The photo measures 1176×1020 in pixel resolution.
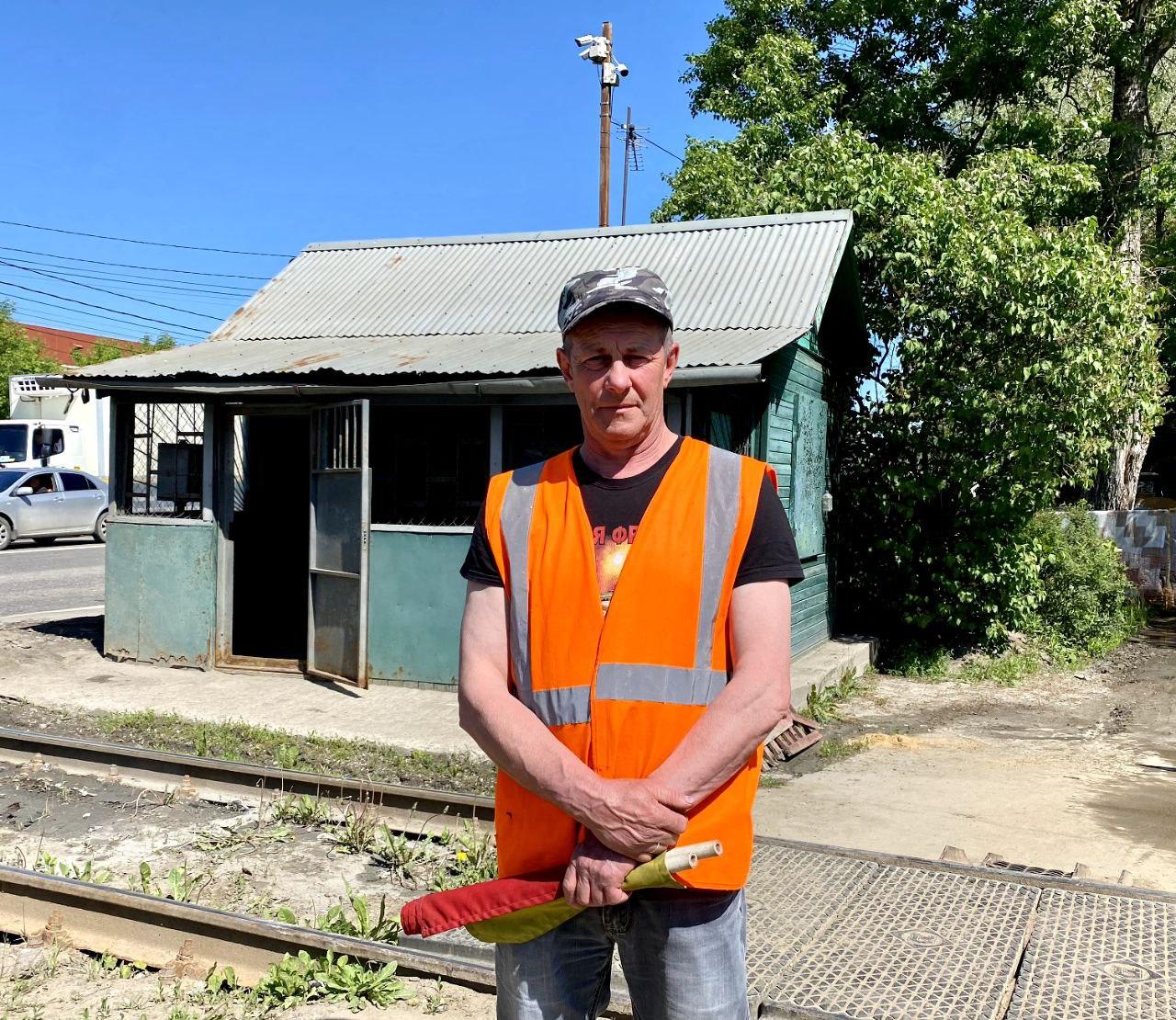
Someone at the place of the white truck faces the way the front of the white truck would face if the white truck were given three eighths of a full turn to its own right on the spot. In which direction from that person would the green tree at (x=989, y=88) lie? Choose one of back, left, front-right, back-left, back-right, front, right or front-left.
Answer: back-right

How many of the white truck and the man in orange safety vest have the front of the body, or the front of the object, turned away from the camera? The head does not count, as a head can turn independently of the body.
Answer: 0

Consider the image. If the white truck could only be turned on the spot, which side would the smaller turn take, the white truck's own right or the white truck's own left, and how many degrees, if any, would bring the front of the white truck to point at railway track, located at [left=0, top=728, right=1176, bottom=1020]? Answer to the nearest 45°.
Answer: approximately 45° to the white truck's own left

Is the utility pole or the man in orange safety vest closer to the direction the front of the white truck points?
the man in orange safety vest

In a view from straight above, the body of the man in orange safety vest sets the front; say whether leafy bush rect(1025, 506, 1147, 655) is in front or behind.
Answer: behind

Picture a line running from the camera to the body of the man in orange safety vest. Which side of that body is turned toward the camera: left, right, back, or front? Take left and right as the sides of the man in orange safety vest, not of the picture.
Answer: front

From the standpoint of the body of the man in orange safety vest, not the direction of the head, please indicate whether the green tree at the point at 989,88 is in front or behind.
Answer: behind

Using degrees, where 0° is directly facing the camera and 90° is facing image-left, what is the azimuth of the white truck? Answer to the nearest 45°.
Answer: approximately 45°

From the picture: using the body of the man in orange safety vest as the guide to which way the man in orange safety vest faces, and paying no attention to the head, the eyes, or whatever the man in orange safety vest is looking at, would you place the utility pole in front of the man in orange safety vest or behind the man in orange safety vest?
behind

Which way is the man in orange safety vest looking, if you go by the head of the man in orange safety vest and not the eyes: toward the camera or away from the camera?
toward the camera

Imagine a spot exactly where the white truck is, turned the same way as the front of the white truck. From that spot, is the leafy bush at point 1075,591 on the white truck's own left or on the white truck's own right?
on the white truck's own left
